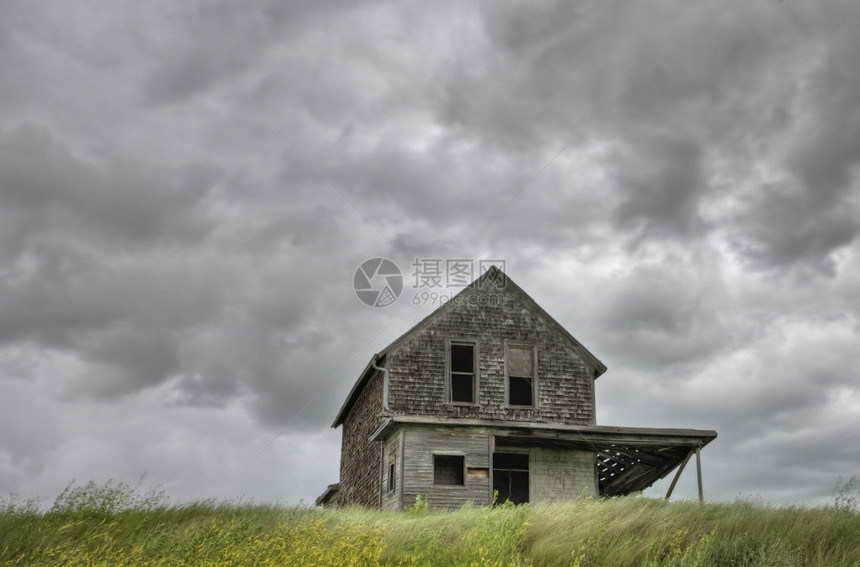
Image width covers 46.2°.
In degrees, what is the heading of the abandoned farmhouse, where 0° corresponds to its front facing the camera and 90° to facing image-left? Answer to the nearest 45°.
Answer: approximately 0°
